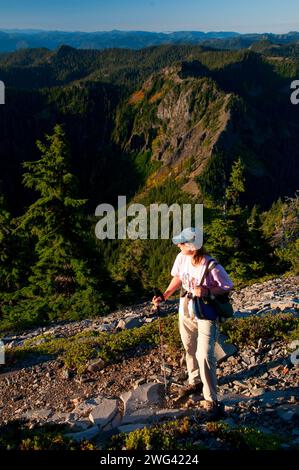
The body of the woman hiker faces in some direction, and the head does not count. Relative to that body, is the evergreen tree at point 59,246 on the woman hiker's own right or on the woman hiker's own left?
on the woman hiker's own right

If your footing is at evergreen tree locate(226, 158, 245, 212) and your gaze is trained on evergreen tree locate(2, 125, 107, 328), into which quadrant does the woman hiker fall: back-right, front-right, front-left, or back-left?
front-left

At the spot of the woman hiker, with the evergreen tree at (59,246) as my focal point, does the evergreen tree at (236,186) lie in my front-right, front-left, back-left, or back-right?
front-right

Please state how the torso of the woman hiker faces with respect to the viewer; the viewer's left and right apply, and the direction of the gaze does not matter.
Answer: facing the viewer and to the left of the viewer

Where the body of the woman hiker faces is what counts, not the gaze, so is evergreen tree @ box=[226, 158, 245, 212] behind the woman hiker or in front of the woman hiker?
behind

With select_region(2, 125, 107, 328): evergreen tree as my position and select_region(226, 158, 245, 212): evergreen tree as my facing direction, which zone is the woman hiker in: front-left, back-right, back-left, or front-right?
back-right
